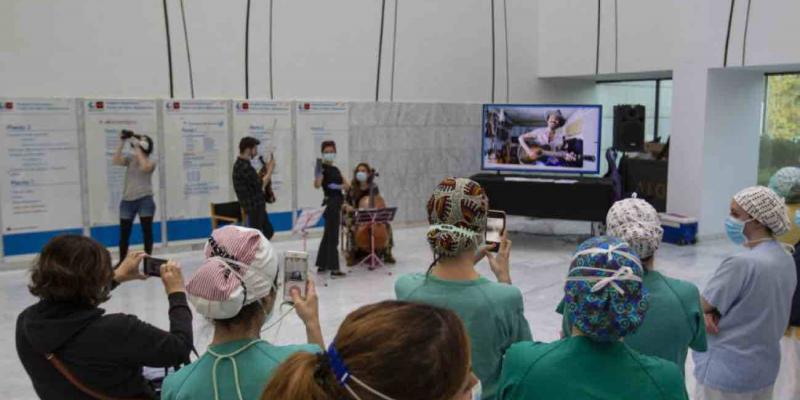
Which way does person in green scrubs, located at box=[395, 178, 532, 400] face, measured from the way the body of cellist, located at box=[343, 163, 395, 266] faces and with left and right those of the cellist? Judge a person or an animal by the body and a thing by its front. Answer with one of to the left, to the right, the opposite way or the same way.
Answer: the opposite way

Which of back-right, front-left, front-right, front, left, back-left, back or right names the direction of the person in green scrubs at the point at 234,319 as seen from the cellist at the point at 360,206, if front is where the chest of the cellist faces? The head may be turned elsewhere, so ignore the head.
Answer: front

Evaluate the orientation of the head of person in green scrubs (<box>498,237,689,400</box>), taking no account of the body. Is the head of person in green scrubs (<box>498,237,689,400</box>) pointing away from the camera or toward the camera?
away from the camera

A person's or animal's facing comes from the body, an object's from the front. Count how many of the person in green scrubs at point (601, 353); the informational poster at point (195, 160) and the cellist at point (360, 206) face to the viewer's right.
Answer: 0

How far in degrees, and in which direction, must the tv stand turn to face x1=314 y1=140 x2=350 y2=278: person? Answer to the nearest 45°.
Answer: approximately 45° to its right

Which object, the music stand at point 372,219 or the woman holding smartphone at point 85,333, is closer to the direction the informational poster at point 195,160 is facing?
the woman holding smartphone

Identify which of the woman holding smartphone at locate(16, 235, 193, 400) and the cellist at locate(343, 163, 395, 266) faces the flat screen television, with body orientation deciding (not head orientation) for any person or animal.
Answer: the woman holding smartphone

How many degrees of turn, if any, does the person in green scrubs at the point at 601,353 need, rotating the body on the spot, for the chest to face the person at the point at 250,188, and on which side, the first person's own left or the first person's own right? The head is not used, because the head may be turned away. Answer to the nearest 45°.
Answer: approximately 45° to the first person's own left

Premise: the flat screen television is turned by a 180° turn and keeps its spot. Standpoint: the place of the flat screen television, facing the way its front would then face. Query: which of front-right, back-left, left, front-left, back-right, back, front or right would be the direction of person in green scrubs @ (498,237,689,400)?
back

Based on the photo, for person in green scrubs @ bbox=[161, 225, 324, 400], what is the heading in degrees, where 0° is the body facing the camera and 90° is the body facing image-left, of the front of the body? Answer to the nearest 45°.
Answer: approximately 225°

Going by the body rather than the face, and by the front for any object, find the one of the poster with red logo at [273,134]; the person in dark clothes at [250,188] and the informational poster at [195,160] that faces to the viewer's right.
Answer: the person in dark clothes

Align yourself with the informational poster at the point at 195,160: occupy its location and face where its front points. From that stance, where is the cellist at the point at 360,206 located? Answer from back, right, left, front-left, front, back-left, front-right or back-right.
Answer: front-left

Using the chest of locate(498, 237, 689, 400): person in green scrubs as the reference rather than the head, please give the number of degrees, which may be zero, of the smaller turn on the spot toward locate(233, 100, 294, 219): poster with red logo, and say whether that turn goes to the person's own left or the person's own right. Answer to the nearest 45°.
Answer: approximately 45° to the person's own left

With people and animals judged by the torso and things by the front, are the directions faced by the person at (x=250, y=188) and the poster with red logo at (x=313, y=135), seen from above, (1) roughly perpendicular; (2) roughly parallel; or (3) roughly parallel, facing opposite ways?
roughly perpendicular

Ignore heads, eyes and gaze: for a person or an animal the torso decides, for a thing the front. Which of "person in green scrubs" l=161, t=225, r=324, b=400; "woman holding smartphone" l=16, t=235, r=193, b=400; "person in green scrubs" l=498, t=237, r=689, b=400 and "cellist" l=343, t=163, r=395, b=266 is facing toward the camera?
the cellist

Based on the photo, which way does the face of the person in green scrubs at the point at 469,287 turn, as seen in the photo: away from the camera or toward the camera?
away from the camera

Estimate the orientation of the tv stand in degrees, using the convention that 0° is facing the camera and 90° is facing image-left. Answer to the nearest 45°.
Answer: approximately 0°

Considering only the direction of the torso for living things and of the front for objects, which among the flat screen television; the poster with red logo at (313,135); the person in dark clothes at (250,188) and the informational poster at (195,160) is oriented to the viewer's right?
the person in dark clothes

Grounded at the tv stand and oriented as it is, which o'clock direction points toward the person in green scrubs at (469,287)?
The person in green scrubs is roughly at 12 o'clock from the tv stand.

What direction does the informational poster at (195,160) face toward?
toward the camera
